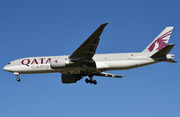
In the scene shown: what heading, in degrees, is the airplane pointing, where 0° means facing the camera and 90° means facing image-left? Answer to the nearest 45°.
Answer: approximately 90°
